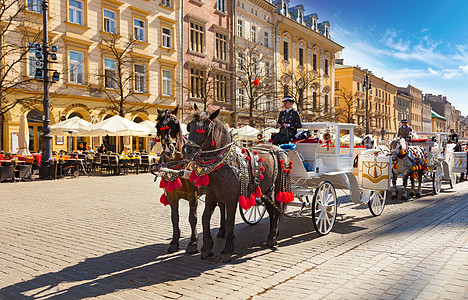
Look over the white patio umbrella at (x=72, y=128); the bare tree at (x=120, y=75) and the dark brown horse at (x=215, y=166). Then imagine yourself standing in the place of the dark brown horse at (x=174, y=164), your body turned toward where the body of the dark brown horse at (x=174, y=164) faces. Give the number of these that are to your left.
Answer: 1

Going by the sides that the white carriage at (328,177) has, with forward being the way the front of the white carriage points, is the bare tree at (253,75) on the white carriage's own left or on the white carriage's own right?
on the white carriage's own right

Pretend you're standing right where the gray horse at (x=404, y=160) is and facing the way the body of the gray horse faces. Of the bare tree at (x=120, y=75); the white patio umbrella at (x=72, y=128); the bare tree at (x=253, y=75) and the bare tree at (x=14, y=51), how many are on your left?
0

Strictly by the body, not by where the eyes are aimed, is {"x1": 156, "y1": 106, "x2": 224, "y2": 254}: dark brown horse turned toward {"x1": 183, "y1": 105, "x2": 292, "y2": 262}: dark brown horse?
no

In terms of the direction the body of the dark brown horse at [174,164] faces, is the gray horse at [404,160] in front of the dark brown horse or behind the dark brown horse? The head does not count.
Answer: behind

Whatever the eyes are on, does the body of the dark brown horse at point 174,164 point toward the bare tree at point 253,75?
no

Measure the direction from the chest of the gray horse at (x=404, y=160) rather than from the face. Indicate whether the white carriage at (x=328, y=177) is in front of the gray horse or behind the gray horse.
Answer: in front

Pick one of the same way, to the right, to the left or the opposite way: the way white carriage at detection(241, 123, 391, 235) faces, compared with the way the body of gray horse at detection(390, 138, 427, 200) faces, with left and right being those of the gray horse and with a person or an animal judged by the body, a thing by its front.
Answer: the same way

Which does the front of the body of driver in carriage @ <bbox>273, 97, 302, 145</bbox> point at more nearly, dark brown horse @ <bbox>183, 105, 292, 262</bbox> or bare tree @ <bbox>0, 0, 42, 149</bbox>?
the dark brown horse

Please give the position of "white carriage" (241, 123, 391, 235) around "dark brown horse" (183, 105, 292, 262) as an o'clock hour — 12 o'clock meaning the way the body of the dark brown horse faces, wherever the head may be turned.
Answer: The white carriage is roughly at 6 o'clock from the dark brown horse.

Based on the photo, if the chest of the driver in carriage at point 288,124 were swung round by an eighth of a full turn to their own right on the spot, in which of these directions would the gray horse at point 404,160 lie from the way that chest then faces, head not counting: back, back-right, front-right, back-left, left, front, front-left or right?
back-right

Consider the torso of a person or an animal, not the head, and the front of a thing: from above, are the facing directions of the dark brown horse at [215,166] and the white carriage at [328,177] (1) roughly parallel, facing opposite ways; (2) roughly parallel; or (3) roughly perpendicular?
roughly parallel

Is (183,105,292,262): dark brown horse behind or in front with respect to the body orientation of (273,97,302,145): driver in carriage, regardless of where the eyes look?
in front

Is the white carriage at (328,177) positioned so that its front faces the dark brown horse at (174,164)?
yes

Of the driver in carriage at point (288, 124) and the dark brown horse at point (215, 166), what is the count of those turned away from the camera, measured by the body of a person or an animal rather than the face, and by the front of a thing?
0

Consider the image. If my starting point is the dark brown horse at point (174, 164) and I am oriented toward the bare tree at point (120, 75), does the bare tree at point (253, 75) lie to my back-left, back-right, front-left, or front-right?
front-right

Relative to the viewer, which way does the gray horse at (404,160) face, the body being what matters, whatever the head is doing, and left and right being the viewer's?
facing the viewer and to the left of the viewer

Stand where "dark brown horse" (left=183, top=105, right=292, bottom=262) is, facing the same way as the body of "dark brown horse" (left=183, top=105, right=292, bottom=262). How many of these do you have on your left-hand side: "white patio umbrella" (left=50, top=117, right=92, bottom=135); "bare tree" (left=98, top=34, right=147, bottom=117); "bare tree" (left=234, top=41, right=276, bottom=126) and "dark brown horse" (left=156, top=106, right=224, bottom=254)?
0

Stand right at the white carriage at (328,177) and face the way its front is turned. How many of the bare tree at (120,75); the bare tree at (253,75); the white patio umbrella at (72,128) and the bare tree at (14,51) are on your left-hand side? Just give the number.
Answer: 0

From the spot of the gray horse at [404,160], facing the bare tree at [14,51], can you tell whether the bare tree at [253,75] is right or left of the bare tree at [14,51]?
right
